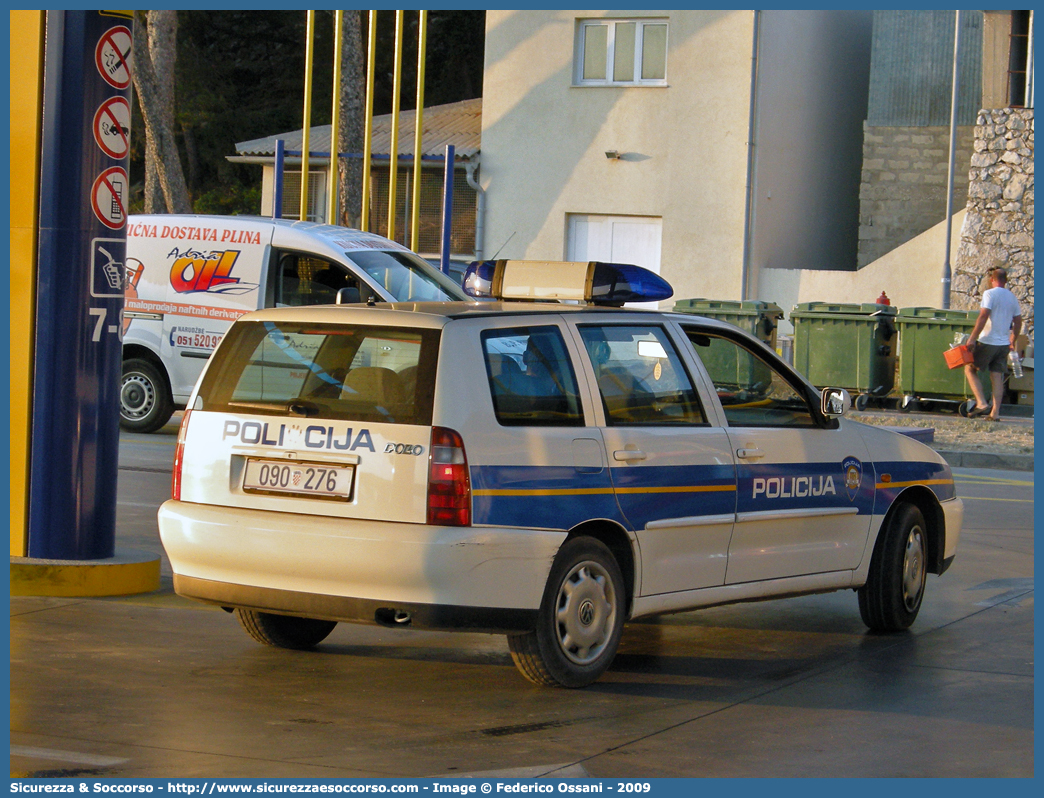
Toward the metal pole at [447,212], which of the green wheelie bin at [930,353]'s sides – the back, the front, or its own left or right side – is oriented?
right

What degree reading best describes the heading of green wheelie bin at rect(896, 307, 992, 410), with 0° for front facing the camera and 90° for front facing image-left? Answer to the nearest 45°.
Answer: approximately 0°

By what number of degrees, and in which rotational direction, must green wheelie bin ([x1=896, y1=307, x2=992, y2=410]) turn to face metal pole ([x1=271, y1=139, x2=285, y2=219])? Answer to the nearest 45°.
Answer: approximately 90° to its right

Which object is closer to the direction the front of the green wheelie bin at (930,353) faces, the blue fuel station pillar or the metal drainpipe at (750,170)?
the blue fuel station pillar

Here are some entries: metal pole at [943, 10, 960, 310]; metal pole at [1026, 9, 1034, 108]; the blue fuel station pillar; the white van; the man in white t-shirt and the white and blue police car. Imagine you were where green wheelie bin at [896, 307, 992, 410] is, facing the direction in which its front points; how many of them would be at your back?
2

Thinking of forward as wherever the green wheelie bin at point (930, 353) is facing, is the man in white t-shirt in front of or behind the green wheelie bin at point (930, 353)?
in front

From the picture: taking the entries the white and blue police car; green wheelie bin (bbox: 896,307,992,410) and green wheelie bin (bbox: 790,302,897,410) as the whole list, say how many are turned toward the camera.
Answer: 2

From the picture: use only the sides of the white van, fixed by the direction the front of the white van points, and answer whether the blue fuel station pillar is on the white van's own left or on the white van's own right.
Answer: on the white van's own right

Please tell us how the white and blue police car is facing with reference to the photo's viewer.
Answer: facing away from the viewer and to the right of the viewer

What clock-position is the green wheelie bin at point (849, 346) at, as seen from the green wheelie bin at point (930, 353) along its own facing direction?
the green wheelie bin at point (849, 346) is roughly at 4 o'clock from the green wheelie bin at point (930, 353).
